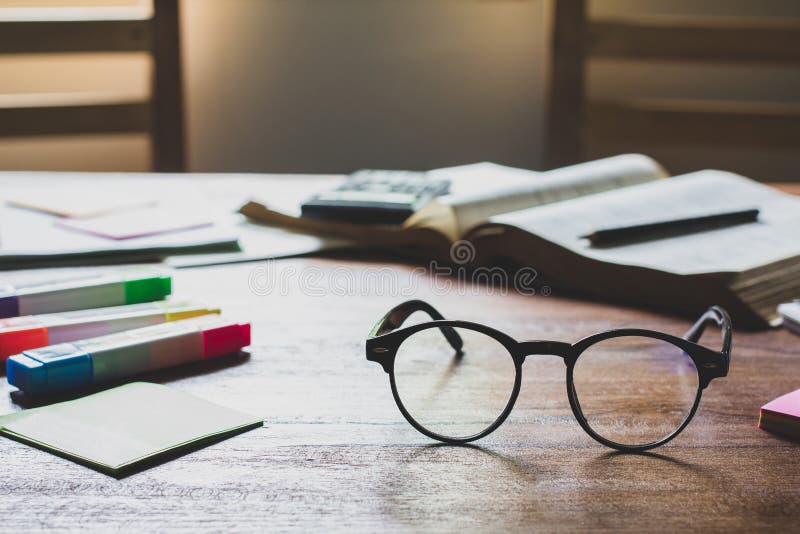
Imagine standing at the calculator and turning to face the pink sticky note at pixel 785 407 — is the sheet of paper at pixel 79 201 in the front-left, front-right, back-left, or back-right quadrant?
back-right

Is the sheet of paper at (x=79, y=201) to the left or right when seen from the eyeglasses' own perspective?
on its right

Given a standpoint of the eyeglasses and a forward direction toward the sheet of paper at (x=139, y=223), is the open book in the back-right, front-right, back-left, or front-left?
front-right

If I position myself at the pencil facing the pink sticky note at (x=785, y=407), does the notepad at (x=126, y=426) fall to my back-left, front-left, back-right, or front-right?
front-right

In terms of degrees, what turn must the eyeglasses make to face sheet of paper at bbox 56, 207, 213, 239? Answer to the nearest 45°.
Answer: approximately 135° to its right

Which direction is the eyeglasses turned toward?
toward the camera
